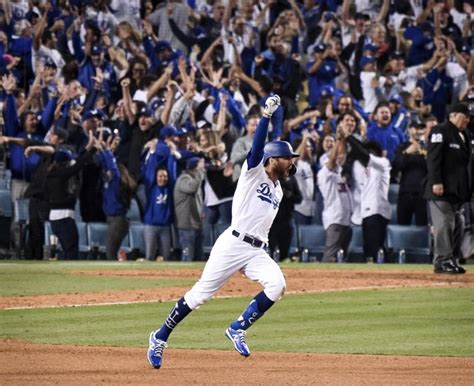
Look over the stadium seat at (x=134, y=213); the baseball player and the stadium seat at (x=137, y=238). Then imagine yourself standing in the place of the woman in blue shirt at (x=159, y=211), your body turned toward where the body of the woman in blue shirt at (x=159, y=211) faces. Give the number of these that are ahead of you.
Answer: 1

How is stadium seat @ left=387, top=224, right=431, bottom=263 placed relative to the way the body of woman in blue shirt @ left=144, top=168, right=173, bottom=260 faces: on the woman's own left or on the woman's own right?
on the woman's own left

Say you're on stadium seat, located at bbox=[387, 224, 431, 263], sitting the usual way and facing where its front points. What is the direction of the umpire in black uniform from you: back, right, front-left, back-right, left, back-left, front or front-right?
front

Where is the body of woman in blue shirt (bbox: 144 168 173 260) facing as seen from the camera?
toward the camera

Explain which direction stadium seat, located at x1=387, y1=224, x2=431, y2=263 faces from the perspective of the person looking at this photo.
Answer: facing the viewer
